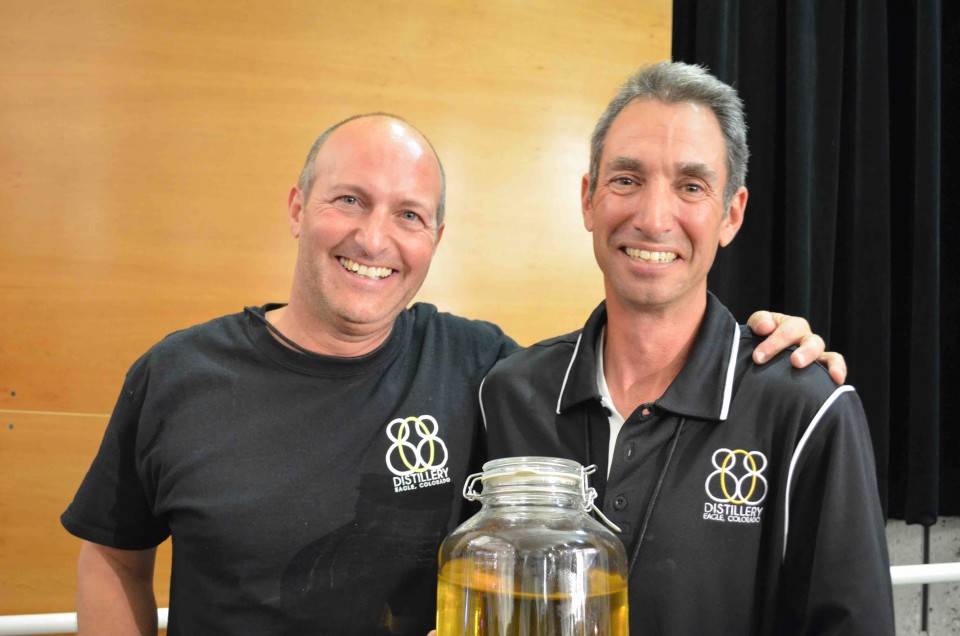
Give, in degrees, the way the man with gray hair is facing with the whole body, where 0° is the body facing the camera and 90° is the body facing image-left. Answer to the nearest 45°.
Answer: approximately 45°

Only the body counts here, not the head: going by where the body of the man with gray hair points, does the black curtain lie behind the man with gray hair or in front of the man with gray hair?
behind
